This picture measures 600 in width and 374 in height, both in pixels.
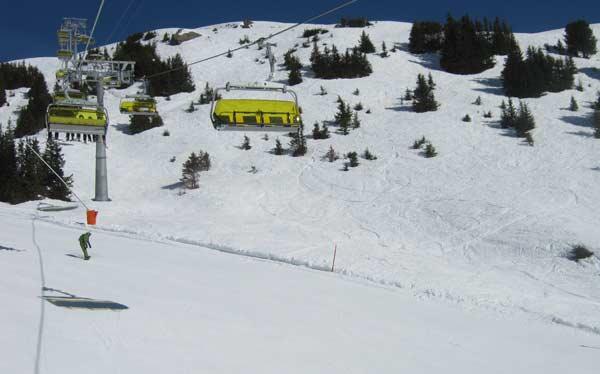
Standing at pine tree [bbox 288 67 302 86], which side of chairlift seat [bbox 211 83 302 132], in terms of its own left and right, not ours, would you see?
back

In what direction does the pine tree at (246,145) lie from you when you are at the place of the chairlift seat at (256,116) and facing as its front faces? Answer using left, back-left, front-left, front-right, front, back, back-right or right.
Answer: back

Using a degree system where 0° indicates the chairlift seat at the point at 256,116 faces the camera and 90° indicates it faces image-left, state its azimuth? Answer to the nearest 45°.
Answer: approximately 0°

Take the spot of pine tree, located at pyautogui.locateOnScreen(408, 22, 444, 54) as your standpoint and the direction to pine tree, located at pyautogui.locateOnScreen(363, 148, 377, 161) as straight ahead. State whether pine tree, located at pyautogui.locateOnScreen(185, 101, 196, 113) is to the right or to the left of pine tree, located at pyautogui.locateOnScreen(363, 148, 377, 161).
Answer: right

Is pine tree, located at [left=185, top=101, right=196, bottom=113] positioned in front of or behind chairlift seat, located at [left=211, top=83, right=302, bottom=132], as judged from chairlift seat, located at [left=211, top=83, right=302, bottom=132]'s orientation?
behind

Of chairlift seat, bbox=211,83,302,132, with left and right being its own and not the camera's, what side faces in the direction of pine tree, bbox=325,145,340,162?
back

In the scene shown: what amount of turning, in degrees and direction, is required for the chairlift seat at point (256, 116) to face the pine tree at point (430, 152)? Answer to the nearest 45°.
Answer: approximately 135° to its left

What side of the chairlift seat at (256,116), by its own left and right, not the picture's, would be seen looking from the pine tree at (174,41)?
back
